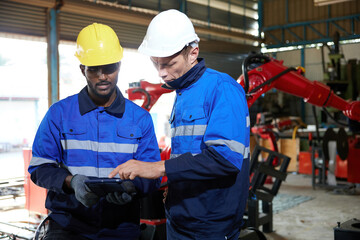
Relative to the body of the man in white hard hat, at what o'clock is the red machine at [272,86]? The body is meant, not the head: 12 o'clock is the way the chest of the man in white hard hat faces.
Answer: The red machine is roughly at 5 o'clock from the man in white hard hat.

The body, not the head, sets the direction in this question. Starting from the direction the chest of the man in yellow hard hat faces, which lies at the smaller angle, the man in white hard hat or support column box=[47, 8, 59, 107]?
the man in white hard hat

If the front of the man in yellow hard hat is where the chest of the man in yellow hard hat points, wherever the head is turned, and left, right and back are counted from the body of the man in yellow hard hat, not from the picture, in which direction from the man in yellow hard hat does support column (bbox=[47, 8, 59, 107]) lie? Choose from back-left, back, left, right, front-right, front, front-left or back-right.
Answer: back

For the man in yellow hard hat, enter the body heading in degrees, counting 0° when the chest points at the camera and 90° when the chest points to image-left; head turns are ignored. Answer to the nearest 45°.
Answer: approximately 0°

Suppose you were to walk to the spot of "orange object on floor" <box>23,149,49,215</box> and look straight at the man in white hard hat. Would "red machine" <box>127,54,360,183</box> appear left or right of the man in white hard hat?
left

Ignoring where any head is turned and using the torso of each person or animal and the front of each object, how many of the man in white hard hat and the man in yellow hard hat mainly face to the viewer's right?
0

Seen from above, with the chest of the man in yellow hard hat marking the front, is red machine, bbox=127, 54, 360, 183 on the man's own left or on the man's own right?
on the man's own left

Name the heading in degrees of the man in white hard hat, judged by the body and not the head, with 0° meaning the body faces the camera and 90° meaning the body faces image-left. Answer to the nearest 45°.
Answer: approximately 45°
